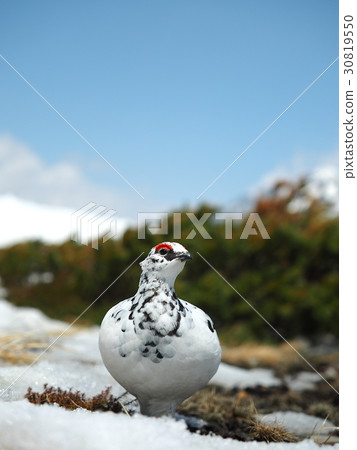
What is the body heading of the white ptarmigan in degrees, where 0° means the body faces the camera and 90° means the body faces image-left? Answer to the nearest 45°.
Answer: approximately 0°
